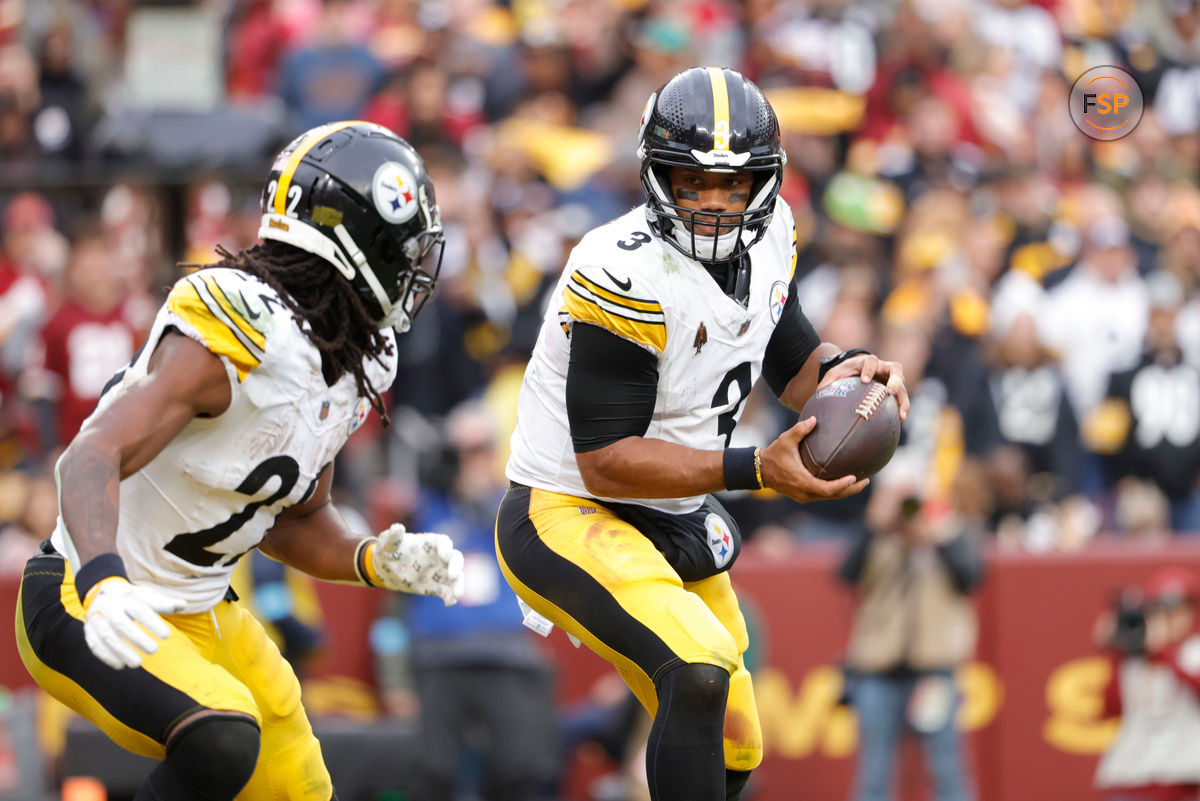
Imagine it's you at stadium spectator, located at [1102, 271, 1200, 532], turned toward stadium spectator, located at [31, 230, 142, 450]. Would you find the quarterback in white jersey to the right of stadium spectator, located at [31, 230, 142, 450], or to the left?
left

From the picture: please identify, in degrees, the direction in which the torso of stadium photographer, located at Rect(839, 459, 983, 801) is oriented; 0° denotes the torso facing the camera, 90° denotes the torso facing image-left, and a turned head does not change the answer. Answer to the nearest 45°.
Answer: approximately 0°

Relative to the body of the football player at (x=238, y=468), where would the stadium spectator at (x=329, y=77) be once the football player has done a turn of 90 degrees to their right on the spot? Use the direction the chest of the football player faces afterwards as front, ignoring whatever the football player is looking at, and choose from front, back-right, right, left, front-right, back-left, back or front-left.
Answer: back-right

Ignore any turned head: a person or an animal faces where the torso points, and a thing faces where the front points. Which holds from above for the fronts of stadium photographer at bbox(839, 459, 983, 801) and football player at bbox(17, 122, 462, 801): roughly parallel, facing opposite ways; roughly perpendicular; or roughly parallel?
roughly perpendicular

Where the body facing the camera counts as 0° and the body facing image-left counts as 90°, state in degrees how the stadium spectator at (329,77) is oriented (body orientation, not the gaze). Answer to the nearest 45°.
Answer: approximately 0°

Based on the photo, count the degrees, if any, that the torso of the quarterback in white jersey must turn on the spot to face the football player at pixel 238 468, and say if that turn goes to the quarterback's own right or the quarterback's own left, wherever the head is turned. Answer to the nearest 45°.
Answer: approximately 135° to the quarterback's own right

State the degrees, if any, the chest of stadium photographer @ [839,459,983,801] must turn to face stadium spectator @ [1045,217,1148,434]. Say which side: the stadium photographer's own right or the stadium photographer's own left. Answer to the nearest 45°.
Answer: approximately 180°

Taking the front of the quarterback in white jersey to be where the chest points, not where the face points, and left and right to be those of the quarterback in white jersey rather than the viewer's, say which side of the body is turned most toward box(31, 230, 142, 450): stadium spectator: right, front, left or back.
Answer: back

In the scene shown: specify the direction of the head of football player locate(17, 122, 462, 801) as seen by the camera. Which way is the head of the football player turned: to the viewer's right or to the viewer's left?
to the viewer's right

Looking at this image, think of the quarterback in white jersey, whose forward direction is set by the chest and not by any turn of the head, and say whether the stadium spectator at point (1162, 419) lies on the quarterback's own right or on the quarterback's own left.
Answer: on the quarterback's own left

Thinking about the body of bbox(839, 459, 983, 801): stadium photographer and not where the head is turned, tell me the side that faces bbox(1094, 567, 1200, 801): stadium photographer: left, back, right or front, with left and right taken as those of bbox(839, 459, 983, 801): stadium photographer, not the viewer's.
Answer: left

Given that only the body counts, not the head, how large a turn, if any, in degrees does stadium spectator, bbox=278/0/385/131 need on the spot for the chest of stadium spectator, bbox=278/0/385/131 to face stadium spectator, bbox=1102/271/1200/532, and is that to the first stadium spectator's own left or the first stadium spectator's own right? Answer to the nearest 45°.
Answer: approximately 45° to the first stadium spectator's own left
